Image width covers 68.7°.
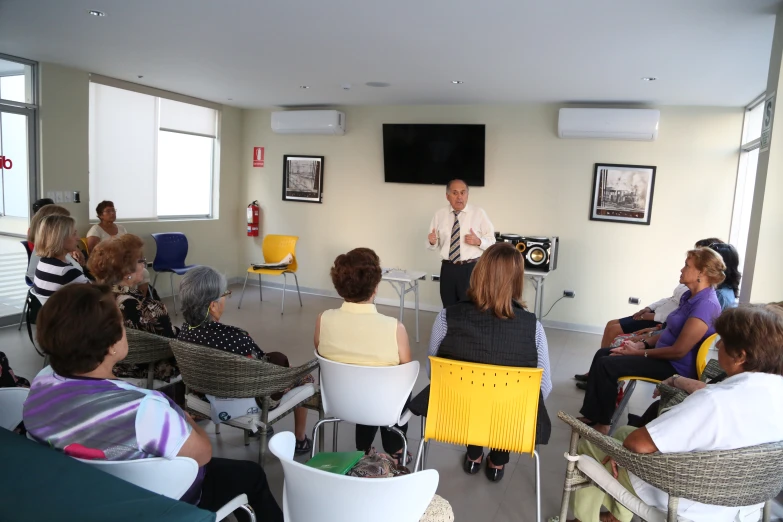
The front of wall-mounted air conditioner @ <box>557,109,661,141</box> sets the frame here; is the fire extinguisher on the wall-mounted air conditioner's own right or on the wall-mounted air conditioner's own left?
on the wall-mounted air conditioner's own right

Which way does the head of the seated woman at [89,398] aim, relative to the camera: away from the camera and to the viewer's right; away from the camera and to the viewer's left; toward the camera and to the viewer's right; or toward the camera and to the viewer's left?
away from the camera and to the viewer's right

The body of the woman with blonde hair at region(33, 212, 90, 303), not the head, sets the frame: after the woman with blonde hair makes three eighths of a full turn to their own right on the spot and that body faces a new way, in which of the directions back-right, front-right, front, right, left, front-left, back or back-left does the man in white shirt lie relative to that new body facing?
left

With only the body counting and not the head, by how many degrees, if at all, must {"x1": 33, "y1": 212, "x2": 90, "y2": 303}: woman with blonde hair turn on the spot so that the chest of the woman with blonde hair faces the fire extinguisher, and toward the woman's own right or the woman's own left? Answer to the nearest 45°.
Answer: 0° — they already face it

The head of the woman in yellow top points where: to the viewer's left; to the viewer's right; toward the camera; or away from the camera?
away from the camera

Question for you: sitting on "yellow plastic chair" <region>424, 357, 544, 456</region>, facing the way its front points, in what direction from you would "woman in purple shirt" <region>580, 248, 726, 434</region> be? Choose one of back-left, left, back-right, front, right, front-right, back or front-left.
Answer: front-right

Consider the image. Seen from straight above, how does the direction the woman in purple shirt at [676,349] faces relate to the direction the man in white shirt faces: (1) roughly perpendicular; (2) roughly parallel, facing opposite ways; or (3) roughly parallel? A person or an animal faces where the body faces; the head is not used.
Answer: roughly perpendicular

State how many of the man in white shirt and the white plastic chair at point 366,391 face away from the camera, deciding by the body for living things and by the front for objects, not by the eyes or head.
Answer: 1

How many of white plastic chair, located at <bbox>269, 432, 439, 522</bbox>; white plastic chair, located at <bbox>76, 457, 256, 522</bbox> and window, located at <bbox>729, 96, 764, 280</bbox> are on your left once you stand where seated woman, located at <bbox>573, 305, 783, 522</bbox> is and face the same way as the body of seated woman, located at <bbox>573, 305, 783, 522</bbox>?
2

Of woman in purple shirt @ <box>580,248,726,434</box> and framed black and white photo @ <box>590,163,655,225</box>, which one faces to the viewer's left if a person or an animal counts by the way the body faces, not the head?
the woman in purple shirt

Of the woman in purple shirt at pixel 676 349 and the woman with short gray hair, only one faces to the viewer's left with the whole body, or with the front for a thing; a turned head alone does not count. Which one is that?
the woman in purple shirt

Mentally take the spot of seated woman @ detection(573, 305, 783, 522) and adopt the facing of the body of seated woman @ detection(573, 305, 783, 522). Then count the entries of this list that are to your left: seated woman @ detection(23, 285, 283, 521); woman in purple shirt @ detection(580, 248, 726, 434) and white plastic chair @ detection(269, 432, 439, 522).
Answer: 2

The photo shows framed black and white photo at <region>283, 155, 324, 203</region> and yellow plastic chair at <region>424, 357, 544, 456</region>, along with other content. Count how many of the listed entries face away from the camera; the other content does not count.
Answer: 1

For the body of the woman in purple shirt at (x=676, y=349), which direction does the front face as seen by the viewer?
to the viewer's left

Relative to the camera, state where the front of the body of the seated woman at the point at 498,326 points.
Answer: away from the camera

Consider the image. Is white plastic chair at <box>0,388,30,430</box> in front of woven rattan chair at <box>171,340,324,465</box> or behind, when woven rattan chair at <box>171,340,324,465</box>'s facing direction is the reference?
behind

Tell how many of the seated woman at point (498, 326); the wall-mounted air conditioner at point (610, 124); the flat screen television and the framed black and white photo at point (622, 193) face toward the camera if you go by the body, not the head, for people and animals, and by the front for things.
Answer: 3

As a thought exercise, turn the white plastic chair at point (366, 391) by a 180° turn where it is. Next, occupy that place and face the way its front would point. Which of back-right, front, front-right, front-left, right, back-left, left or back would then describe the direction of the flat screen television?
back

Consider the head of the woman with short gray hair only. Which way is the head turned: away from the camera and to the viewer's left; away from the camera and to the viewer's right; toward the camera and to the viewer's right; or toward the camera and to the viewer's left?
away from the camera and to the viewer's right

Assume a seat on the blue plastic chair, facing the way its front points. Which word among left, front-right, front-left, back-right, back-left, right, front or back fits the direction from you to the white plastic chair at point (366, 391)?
front-right

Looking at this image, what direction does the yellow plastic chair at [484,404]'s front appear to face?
away from the camera
